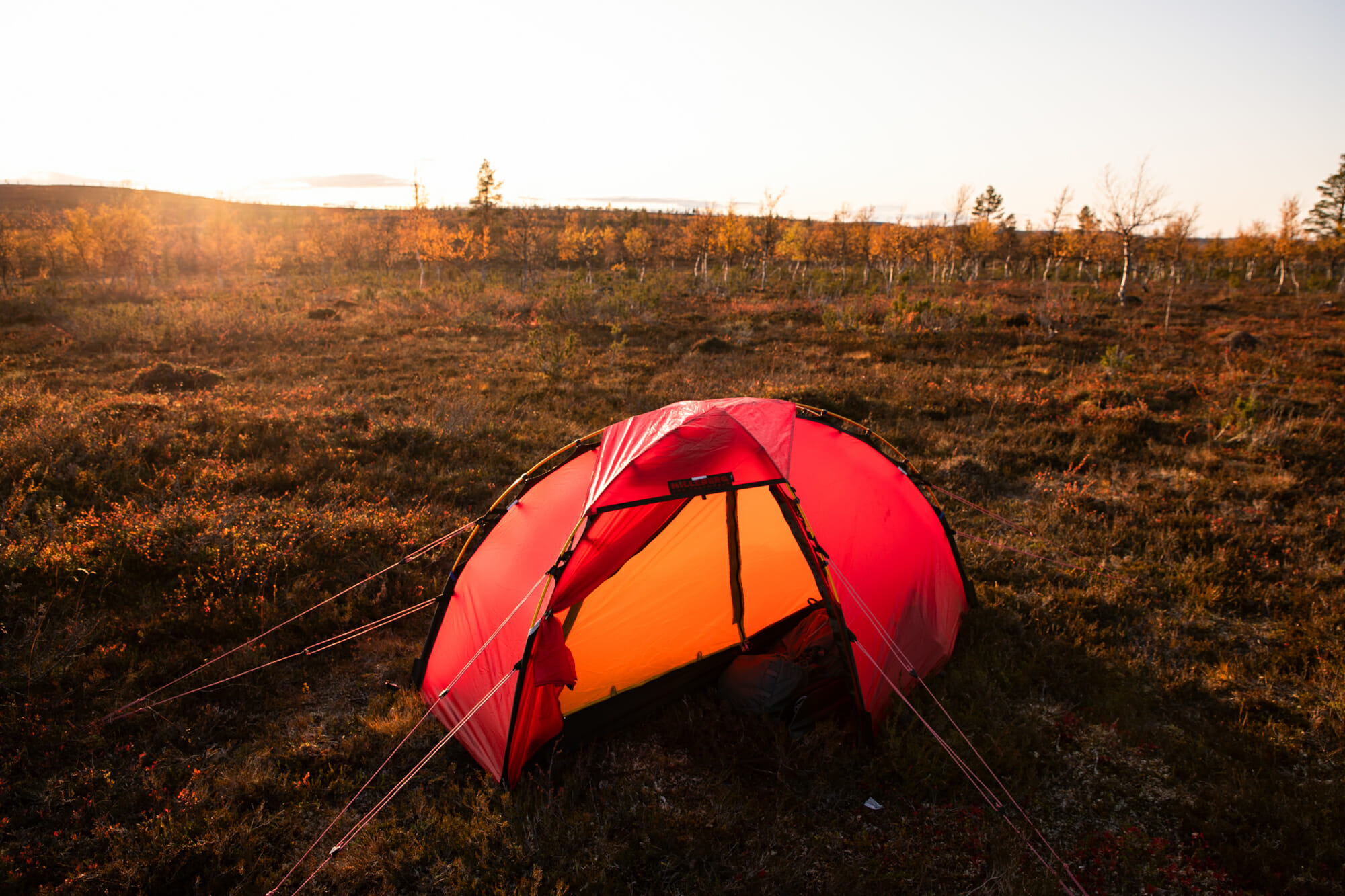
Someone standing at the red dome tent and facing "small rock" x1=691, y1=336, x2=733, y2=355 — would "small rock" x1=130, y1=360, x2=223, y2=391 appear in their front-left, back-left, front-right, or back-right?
front-left

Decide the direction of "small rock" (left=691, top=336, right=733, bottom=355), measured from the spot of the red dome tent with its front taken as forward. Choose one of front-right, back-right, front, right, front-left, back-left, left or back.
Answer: back

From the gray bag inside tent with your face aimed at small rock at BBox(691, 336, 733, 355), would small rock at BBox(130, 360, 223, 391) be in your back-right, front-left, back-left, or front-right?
front-left

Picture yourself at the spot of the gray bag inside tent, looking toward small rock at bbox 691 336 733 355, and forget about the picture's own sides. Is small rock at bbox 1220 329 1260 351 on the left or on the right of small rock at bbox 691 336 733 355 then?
right

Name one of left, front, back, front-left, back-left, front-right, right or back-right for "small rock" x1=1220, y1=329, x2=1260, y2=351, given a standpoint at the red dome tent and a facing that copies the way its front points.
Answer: back-left

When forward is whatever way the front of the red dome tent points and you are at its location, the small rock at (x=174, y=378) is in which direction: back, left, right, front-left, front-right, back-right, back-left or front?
back-right

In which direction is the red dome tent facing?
toward the camera
